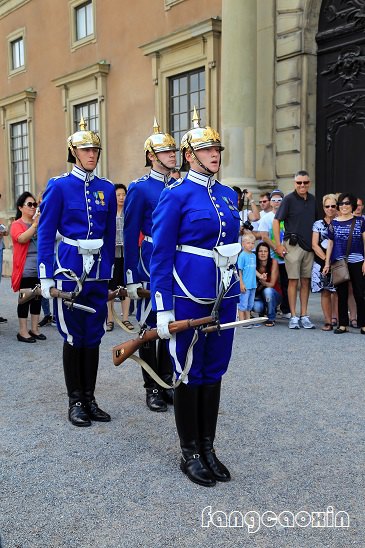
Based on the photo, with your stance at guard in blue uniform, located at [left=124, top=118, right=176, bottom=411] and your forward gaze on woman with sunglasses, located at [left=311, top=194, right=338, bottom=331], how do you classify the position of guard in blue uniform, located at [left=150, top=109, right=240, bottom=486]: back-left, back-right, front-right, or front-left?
back-right

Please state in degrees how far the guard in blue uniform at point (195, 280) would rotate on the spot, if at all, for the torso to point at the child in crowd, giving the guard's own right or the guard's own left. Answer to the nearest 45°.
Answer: approximately 135° to the guard's own left

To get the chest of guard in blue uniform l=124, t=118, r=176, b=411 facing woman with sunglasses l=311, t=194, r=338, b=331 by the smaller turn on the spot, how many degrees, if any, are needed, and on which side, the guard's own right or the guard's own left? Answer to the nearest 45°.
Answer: approximately 90° to the guard's own left

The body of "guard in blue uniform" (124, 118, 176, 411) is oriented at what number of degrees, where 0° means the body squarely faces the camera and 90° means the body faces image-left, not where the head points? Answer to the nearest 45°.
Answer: approximately 315°

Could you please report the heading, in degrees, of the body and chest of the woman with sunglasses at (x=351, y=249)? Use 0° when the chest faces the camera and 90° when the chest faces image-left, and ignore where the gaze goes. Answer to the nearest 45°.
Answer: approximately 0°

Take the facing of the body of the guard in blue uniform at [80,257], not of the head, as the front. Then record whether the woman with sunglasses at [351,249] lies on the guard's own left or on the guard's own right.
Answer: on the guard's own left

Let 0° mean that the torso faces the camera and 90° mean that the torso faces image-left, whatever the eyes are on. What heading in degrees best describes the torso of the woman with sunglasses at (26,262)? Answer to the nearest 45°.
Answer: approximately 315°

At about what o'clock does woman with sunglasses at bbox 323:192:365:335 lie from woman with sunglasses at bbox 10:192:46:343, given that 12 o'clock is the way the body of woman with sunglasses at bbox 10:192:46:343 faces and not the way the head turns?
woman with sunglasses at bbox 323:192:365:335 is roughly at 11 o'clock from woman with sunglasses at bbox 10:192:46:343.

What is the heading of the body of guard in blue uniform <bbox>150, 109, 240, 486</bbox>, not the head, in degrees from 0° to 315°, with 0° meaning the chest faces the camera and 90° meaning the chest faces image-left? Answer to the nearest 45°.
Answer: approximately 315°

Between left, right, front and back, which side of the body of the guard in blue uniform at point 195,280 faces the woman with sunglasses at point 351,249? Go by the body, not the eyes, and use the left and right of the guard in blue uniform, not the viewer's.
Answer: left
